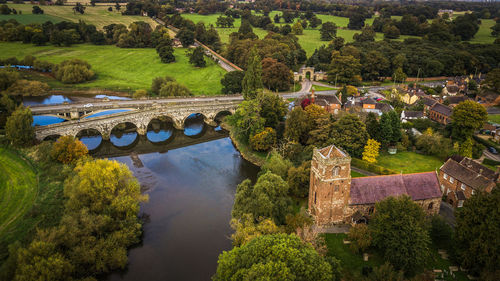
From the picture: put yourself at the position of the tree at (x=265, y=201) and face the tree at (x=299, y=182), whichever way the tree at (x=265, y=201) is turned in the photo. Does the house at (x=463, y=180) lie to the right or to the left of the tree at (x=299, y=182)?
right

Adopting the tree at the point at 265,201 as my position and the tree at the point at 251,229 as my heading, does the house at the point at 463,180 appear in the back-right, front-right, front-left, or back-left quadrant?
back-left

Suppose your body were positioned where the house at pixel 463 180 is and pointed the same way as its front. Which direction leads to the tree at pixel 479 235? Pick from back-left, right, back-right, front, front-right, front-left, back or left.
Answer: front-left

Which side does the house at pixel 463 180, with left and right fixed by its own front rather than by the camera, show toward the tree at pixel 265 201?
front

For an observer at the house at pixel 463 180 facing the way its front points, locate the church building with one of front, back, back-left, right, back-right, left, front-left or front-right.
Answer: front

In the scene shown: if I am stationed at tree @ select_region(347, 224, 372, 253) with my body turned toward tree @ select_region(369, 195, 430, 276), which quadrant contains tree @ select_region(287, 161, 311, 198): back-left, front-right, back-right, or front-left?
back-left

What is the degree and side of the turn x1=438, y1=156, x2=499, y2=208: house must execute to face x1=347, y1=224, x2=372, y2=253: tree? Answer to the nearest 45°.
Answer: approximately 45° to its left

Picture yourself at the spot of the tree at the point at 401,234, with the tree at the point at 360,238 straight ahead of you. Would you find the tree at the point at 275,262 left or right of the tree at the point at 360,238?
left

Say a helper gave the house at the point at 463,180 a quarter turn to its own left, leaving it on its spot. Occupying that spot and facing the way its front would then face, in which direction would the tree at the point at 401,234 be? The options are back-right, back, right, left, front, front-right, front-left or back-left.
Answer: front-right

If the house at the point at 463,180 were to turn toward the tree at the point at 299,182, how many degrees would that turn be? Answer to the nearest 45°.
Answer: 0° — it already faces it

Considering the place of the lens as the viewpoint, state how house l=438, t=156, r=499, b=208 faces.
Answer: facing the viewer and to the left of the viewer

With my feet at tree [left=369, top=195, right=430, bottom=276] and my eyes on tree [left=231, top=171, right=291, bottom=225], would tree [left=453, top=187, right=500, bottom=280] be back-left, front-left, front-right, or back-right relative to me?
back-right

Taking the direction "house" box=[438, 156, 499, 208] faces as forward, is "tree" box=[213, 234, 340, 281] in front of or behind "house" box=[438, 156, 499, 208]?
in front
